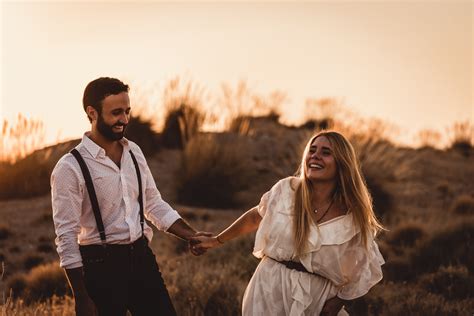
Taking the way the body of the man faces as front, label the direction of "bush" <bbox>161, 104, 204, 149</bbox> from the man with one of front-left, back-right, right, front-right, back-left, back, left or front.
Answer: back-left

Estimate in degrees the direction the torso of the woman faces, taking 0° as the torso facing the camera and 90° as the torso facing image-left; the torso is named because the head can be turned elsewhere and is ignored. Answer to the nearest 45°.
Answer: approximately 0°

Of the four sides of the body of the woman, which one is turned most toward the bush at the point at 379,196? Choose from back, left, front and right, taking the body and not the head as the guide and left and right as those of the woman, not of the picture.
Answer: back

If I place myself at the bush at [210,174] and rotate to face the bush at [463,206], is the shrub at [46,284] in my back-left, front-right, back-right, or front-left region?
back-right

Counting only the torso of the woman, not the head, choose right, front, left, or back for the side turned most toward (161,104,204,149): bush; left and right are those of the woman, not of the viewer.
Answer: back

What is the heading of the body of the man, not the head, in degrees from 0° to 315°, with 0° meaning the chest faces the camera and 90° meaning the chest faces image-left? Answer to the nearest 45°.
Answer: approximately 315°
